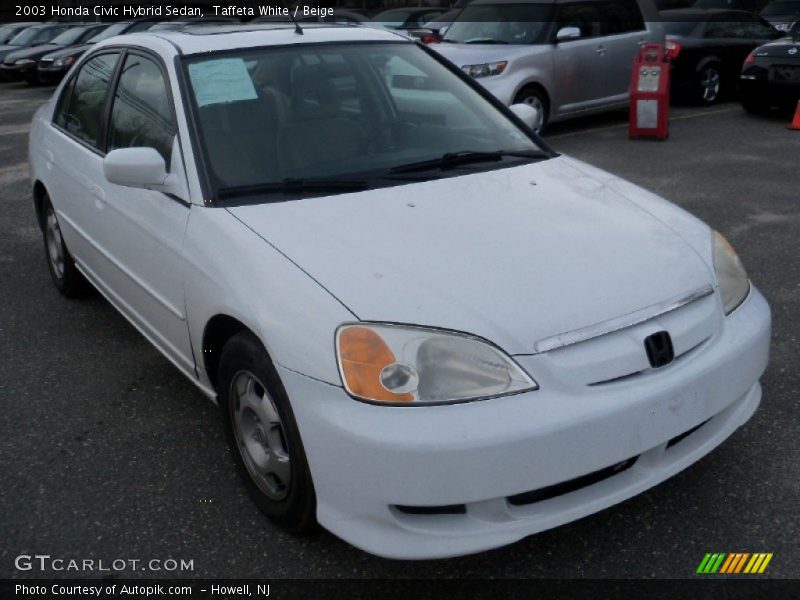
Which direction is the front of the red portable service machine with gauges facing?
toward the camera

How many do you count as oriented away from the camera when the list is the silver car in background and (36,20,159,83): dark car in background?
0

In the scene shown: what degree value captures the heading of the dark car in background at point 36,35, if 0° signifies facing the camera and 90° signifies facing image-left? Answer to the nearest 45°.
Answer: approximately 45°

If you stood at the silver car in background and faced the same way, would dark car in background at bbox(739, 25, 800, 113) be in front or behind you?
behind

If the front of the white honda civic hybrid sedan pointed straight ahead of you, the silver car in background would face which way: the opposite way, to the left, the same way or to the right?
to the right

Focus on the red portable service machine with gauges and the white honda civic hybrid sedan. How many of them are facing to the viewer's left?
0

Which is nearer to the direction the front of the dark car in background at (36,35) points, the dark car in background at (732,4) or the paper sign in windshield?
the paper sign in windshield

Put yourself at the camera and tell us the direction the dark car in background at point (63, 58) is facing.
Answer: facing the viewer and to the left of the viewer

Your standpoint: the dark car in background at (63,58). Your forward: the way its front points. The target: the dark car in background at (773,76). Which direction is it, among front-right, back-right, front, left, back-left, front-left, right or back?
left

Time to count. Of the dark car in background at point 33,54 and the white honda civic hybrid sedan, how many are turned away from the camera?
0

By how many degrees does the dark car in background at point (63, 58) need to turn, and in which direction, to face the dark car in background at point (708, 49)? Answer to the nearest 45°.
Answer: approximately 90° to its left

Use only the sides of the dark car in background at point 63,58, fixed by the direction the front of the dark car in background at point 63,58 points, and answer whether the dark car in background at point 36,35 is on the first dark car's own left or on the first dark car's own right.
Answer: on the first dark car's own right

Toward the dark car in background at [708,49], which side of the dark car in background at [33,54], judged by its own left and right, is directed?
left
